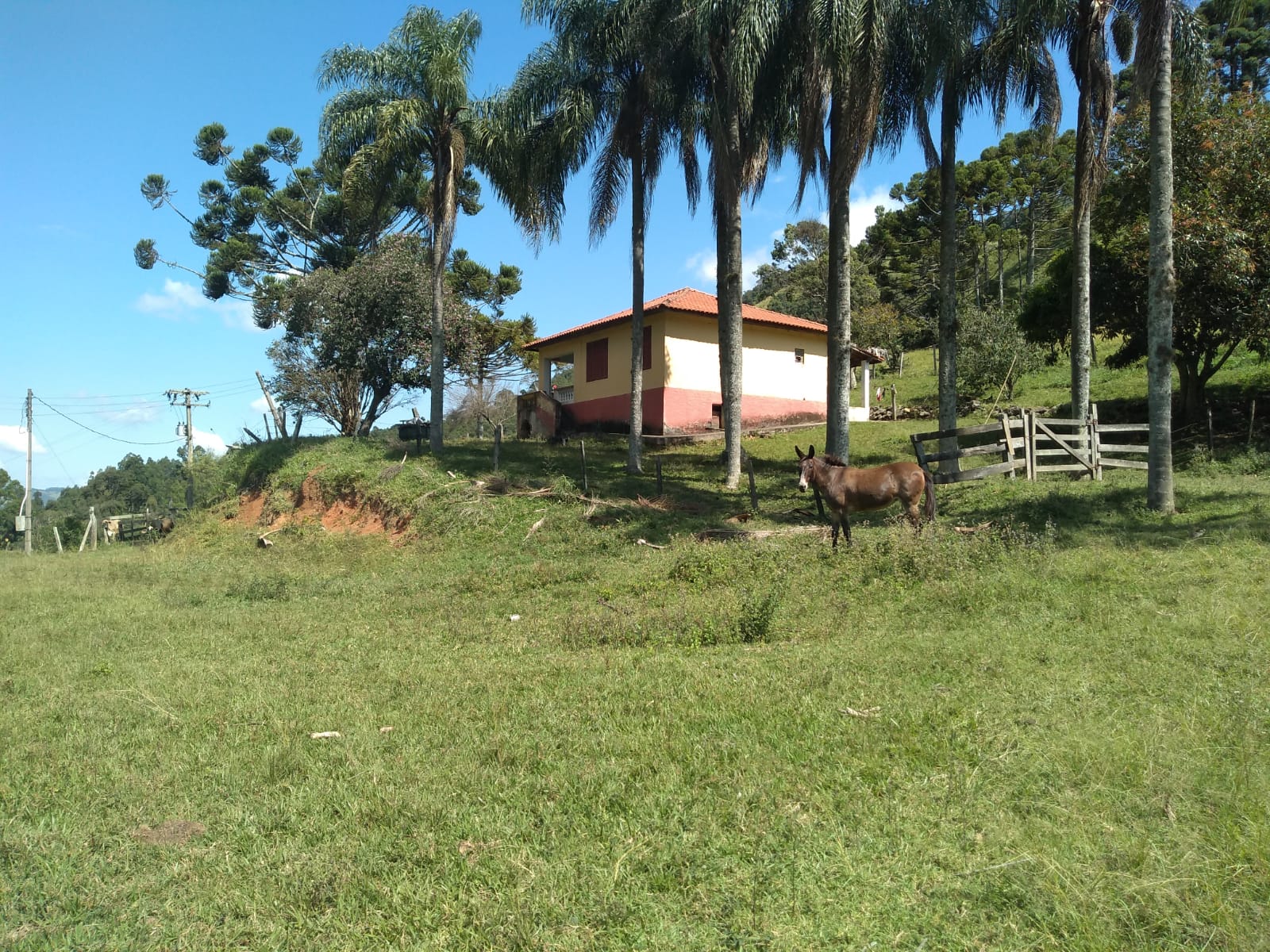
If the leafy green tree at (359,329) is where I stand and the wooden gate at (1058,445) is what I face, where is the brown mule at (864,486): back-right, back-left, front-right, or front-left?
front-right

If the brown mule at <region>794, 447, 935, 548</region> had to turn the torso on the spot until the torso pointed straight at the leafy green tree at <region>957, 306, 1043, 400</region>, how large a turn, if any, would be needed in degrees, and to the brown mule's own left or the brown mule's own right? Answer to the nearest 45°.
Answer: approximately 90° to the brown mule's own right

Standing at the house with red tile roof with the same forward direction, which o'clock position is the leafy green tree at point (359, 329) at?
The leafy green tree is roughly at 1 o'clock from the house with red tile roof.

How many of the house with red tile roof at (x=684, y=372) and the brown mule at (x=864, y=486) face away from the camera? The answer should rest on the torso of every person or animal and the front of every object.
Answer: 0

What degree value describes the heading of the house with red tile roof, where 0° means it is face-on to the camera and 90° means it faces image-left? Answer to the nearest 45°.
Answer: approximately 45°

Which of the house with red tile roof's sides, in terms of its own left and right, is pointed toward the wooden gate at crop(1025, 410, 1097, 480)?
left

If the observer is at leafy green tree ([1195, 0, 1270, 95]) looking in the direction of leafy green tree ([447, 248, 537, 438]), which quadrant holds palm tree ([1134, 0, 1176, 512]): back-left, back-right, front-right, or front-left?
front-left

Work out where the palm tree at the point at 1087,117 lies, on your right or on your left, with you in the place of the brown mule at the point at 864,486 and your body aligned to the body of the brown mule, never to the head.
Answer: on your right

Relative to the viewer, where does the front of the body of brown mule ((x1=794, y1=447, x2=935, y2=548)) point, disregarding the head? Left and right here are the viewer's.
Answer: facing to the left of the viewer
